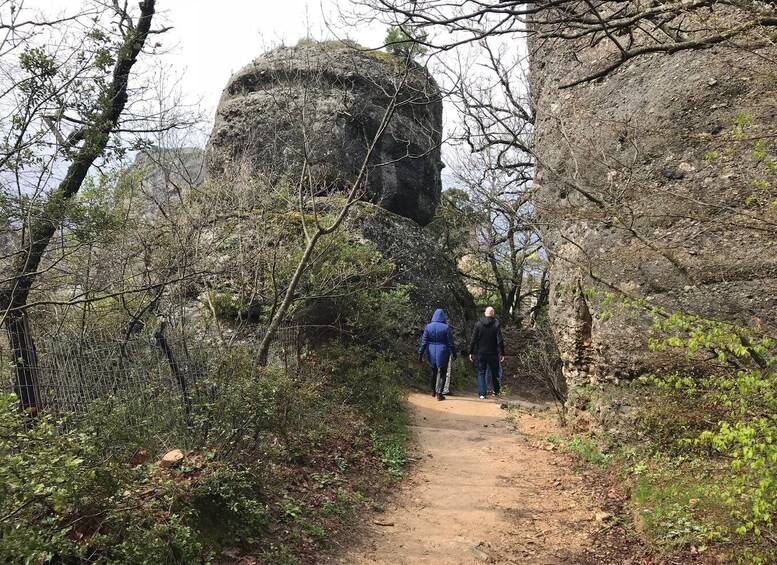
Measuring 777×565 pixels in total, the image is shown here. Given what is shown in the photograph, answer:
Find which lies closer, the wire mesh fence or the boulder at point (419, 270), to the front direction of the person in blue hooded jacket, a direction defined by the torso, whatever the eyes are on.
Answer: the boulder

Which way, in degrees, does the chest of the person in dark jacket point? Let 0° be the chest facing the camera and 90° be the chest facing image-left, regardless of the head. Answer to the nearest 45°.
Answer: approximately 180°

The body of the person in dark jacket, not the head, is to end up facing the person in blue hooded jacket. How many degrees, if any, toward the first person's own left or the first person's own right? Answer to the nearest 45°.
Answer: approximately 90° to the first person's own left

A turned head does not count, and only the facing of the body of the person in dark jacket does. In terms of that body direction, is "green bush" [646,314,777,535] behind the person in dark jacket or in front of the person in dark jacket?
behind

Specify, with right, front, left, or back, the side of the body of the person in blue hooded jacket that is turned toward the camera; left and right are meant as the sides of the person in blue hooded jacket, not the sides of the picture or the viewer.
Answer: back

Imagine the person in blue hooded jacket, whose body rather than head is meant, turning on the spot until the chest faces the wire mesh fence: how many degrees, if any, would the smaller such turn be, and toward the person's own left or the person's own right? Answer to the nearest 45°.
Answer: approximately 135° to the person's own left

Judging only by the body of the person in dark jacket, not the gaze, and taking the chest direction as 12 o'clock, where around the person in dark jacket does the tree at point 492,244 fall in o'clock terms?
The tree is roughly at 12 o'clock from the person in dark jacket.

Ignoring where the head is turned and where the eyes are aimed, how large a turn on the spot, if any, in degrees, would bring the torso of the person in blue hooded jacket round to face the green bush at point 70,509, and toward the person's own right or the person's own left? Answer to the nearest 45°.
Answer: approximately 180°

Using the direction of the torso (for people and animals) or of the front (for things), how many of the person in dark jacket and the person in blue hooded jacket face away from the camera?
2
